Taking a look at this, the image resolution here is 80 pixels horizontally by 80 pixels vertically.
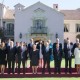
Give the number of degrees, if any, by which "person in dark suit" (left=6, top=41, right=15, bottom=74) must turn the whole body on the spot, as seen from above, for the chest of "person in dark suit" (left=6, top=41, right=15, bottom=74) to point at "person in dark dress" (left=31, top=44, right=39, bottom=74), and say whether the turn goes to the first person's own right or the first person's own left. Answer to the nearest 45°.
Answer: approximately 90° to the first person's own left

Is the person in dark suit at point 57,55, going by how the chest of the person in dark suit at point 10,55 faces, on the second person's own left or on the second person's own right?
on the second person's own left

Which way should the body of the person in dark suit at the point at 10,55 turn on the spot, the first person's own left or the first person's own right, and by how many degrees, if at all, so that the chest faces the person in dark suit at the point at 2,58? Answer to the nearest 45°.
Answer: approximately 90° to the first person's own right

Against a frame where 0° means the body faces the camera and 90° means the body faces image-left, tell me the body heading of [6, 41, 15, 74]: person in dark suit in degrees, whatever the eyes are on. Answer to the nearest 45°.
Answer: approximately 0°
